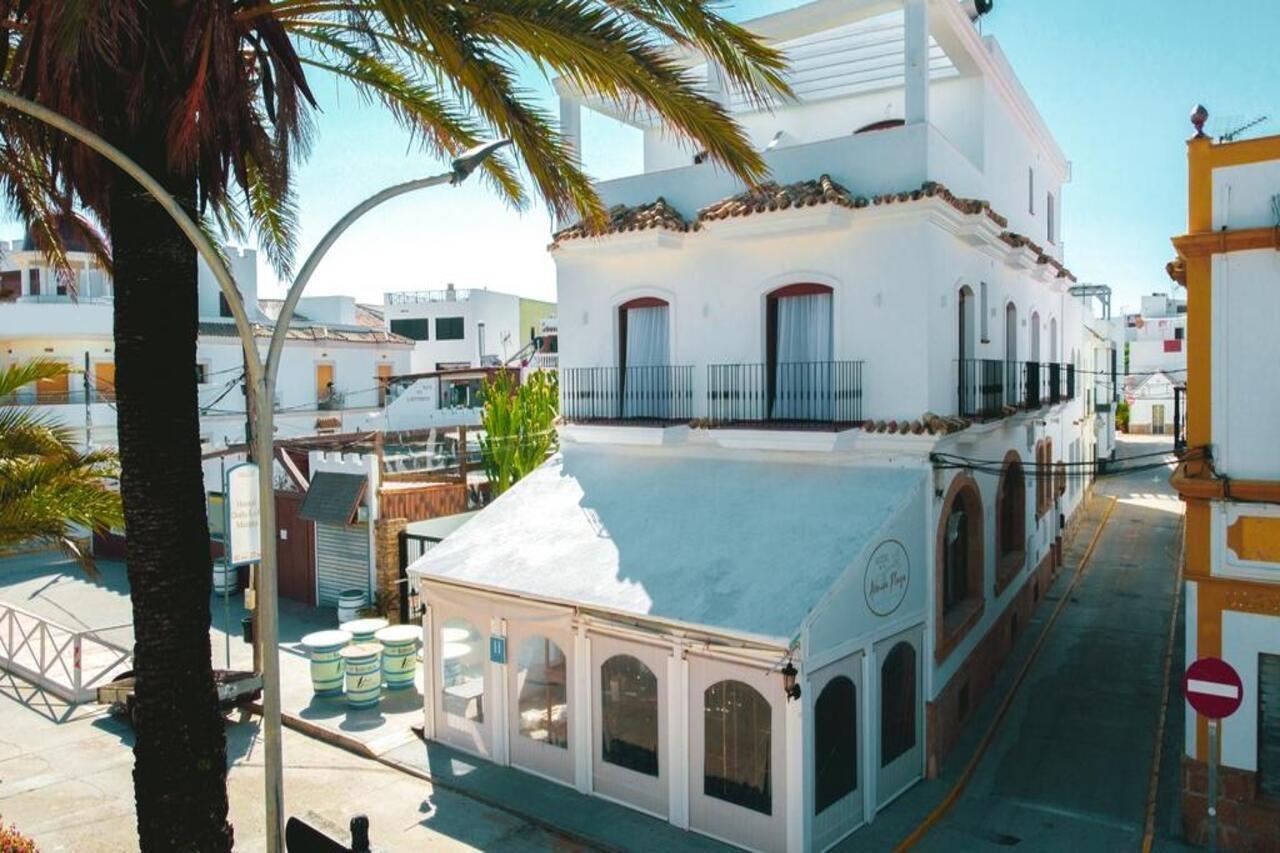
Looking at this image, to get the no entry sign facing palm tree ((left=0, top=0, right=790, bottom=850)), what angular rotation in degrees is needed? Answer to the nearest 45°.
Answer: approximately 45° to its right

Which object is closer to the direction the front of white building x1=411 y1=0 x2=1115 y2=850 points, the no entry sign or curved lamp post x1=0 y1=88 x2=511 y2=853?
the curved lamp post

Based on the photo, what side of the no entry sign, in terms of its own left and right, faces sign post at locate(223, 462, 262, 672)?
right

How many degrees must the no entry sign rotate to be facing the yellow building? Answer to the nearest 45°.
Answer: approximately 180°

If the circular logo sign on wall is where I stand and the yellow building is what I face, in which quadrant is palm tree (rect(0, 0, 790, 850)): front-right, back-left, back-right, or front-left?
back-right

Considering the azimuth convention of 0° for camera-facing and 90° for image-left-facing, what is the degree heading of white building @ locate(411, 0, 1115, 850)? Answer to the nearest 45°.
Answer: approximately 45°

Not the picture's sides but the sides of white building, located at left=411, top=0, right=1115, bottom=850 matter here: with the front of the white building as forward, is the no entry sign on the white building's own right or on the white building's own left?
on the white building's own left

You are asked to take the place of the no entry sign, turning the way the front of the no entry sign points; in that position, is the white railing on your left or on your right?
on your right

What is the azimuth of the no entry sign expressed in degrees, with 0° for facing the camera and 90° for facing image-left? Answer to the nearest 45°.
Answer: approximately 0°

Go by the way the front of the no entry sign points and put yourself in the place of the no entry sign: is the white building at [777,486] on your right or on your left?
on your right
